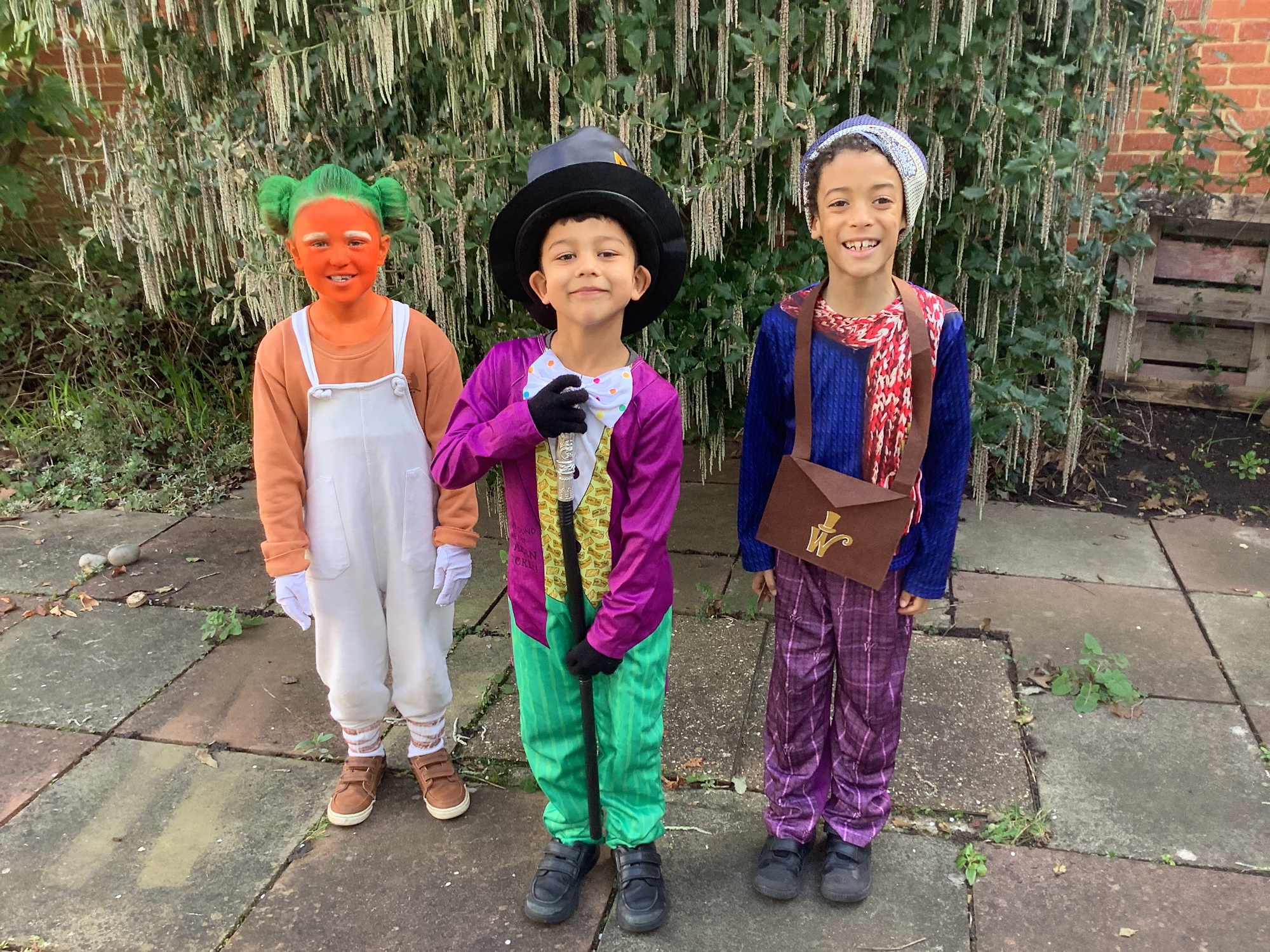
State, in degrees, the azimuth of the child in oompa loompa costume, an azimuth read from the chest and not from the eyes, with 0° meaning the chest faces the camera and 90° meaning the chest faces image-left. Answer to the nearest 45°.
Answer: approximately 0°

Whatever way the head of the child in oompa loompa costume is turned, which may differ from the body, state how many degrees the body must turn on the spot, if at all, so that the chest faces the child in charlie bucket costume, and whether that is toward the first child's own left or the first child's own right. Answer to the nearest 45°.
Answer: approximately 45° to the first child's own left

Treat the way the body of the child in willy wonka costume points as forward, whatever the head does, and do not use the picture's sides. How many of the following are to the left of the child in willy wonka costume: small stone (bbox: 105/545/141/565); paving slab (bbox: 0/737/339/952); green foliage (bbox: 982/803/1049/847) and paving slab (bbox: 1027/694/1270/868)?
2

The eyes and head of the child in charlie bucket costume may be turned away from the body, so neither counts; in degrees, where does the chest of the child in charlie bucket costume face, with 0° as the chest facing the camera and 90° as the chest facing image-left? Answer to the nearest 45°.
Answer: approximately 0°
